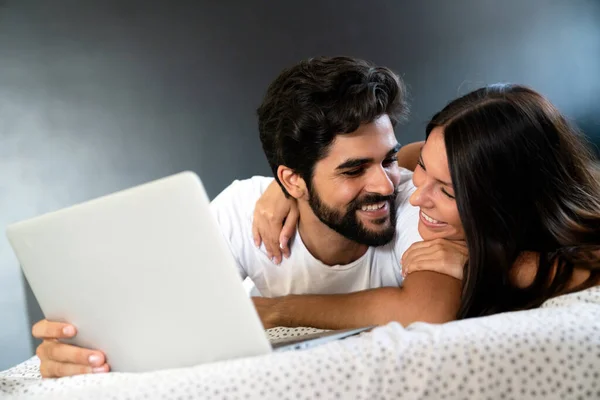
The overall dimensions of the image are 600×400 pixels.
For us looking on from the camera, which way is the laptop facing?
facing away from the viewer and to the right of the viewer
